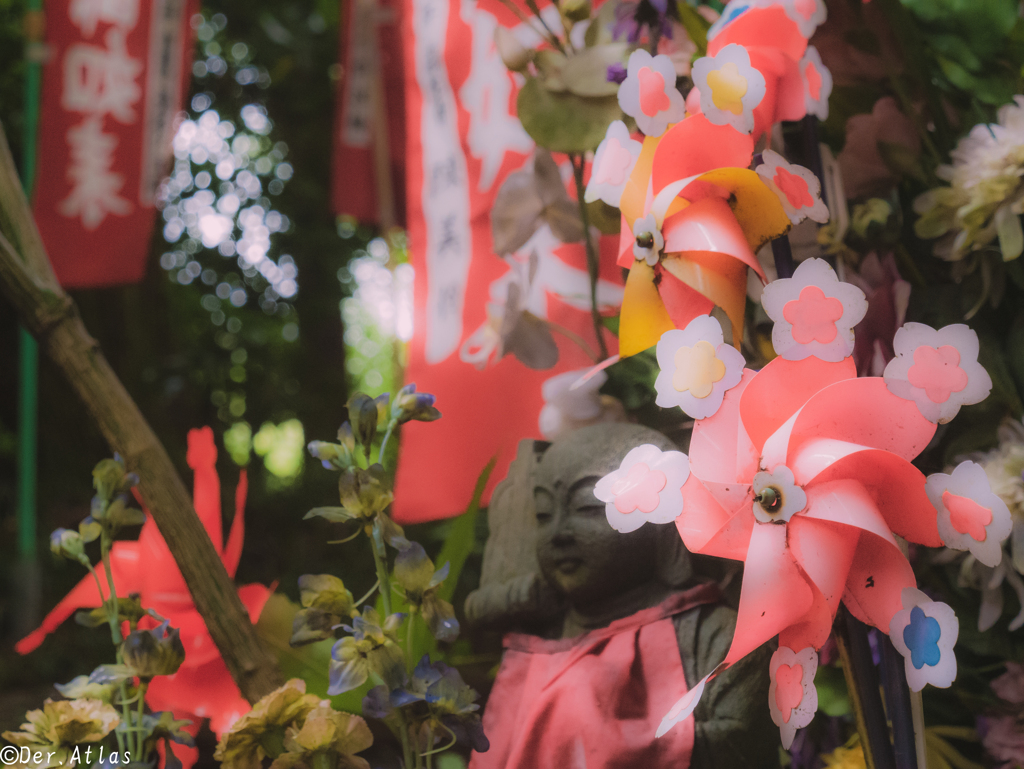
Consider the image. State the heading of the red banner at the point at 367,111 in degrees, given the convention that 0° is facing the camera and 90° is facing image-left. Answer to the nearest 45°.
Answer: approximately 0°

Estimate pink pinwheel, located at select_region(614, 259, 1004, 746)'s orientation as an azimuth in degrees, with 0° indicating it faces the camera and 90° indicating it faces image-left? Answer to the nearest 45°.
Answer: approximately 45°

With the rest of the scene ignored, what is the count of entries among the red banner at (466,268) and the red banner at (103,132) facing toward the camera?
2
